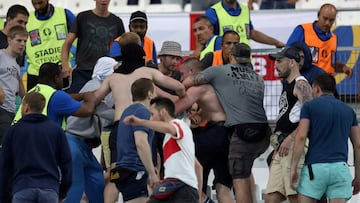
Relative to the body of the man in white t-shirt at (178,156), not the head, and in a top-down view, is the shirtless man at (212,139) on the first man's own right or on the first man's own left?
on the first man's own right

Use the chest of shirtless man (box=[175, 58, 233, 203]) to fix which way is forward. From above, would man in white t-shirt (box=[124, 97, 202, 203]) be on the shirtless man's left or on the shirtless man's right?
on the shirtless man's left
